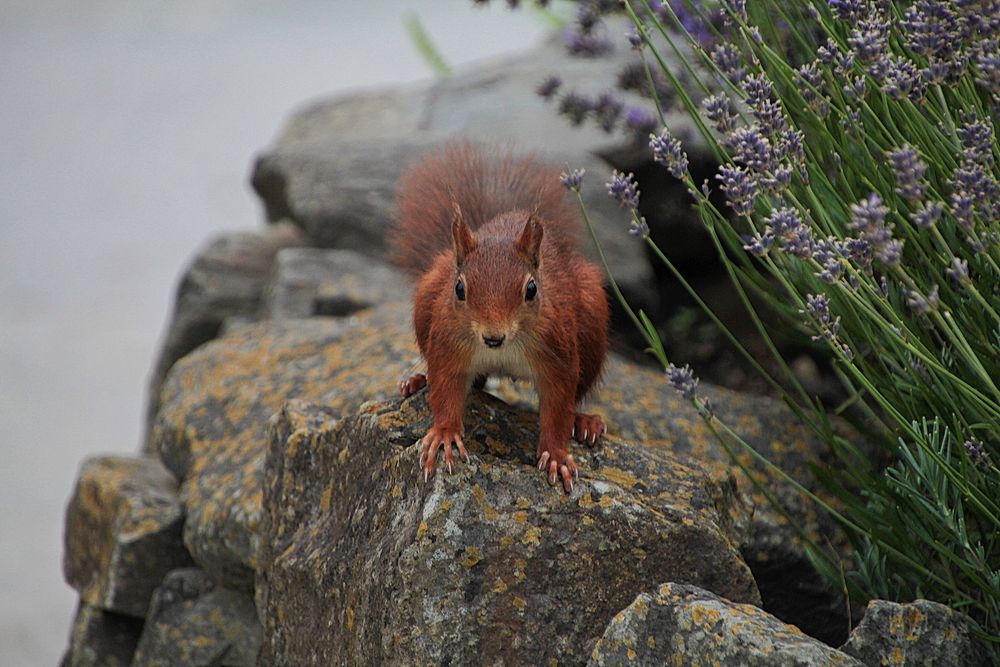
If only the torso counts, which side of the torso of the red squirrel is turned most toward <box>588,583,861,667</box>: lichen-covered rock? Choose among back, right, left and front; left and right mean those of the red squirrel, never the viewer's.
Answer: front

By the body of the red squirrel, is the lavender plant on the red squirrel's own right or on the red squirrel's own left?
on the red squirrel's own left

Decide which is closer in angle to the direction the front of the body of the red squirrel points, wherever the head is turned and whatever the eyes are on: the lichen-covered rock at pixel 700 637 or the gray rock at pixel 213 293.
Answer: the lichen-covered rock

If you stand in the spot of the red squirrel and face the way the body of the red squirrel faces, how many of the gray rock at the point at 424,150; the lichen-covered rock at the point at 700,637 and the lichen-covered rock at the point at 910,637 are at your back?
1

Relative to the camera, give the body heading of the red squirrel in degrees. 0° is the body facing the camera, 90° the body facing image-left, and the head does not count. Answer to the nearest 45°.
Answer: approximately 0°

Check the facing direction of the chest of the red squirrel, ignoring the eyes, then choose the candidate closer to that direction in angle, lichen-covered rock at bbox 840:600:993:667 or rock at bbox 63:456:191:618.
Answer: the lichen-covered rock

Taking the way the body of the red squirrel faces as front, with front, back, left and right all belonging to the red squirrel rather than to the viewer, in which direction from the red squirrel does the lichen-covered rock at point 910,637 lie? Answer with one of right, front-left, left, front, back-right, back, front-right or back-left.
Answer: front-left

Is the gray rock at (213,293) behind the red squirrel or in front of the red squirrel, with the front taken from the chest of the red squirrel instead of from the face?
behind

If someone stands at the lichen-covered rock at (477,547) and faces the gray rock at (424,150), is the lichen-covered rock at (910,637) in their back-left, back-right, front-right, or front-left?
back-right
